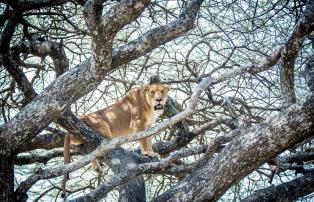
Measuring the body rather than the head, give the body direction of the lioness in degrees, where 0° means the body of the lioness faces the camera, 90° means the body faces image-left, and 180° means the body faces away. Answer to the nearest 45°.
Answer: approximately 270°
